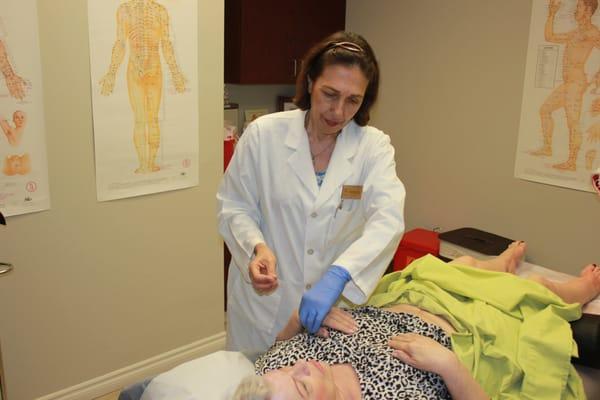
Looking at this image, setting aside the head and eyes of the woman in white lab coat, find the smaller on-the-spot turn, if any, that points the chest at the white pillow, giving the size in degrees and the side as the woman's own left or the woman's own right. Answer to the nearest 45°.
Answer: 0° — they already face it

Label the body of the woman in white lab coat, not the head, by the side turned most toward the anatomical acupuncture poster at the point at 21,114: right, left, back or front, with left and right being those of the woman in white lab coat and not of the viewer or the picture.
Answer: right

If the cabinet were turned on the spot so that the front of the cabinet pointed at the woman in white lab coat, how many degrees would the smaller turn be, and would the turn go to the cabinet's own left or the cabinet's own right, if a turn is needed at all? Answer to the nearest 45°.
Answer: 0° — it already faces them

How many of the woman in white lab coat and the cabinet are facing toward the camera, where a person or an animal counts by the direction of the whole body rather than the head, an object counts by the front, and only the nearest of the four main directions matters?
2

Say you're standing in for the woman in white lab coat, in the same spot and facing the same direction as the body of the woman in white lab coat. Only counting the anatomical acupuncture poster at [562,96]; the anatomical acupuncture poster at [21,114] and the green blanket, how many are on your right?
1

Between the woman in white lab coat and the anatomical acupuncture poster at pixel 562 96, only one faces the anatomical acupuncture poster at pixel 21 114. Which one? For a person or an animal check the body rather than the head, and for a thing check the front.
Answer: the anatomical acupuncture poster at pixel 562 96

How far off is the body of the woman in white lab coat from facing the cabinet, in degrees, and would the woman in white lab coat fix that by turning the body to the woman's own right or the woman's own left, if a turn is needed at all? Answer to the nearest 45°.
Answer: approximately 180°

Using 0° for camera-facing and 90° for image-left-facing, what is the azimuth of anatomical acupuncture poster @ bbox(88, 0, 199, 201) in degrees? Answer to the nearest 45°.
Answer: approximately 315°

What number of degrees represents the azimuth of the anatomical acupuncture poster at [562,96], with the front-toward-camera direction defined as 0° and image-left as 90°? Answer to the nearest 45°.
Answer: approximately 45°
